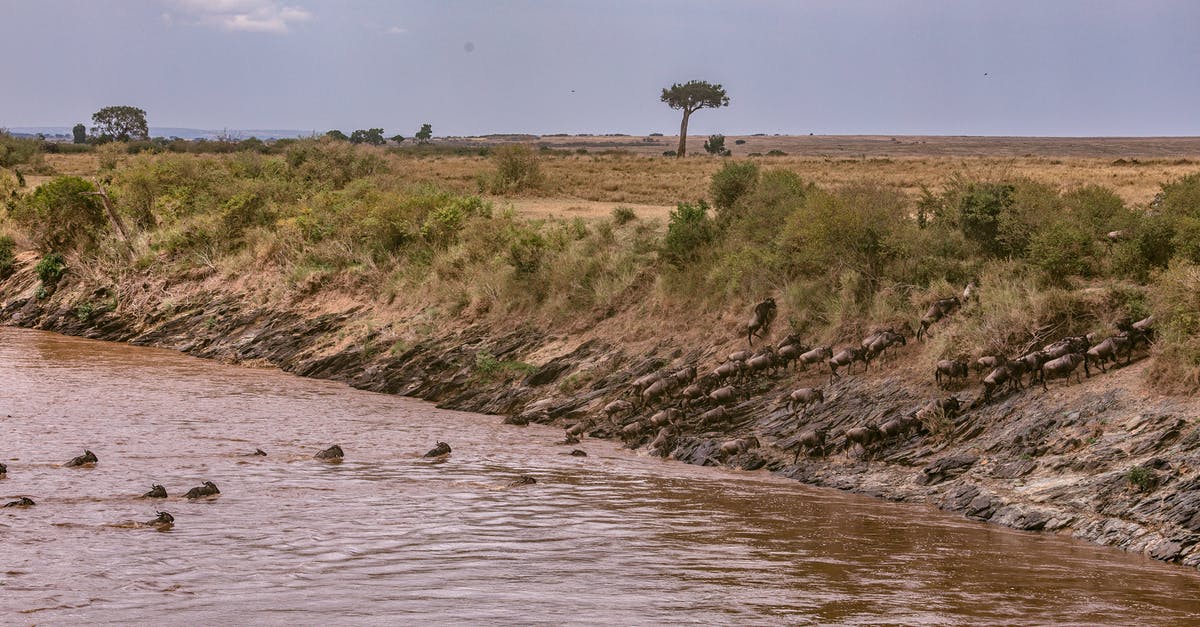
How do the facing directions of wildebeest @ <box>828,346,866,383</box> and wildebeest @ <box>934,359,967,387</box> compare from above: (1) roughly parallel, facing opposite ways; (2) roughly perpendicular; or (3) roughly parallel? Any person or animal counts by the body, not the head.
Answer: roughly parallel

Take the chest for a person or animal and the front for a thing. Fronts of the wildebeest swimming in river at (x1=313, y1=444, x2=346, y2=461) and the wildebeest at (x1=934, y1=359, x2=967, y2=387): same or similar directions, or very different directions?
same or similar directions

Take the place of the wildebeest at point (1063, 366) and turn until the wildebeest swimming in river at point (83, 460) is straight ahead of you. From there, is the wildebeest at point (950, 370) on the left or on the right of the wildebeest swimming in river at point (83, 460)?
right

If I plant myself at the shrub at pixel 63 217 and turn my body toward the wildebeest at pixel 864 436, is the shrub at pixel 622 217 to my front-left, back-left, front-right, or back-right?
front-left
